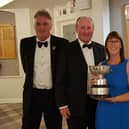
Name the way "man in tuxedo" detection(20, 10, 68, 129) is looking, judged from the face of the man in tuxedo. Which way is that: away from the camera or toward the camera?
toward the camera

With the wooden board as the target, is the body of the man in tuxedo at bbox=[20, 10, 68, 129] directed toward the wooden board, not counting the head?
no

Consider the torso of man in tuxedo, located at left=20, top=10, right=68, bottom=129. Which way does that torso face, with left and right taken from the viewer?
facing the viewer

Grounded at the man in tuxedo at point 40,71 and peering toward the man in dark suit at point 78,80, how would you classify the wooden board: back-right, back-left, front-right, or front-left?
back-left

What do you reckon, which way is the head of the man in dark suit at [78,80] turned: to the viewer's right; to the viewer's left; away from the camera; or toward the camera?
toward the camera

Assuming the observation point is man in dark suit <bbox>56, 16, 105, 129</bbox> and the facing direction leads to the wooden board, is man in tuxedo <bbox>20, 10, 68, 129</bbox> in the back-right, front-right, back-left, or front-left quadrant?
front-left

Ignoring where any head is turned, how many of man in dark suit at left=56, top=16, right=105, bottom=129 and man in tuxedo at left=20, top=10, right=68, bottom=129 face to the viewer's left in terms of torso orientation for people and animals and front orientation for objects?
0

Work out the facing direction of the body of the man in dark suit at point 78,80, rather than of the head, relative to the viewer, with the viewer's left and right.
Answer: facing the viewer and to the right of the viewer

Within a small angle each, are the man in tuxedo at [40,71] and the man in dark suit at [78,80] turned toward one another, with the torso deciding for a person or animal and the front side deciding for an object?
no
